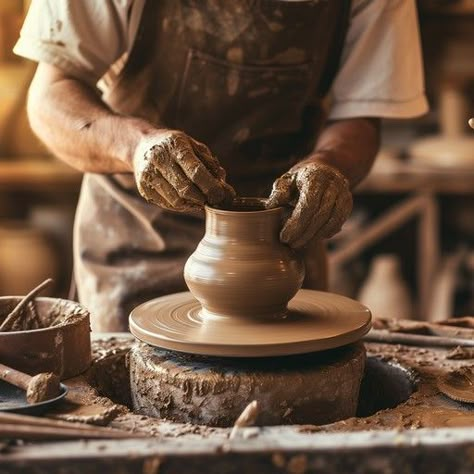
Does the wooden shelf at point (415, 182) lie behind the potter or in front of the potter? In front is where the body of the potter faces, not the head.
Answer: behind

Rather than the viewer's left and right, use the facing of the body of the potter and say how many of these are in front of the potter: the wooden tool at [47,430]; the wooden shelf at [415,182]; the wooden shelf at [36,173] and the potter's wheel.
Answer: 2

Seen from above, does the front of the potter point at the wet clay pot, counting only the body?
yes

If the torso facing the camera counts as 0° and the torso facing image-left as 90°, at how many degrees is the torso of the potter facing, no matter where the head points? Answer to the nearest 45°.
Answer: approximately 0°

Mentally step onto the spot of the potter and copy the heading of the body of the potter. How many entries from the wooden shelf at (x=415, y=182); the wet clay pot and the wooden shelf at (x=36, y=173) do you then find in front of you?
1

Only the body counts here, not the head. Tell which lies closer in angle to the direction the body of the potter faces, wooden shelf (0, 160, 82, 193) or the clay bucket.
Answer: the clay bucket

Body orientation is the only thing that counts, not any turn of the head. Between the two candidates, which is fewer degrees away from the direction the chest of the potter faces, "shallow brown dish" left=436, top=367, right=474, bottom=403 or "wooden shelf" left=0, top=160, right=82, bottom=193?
the shallow brown dish

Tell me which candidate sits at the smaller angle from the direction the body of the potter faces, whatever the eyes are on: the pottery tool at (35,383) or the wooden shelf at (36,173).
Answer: the pottery tool

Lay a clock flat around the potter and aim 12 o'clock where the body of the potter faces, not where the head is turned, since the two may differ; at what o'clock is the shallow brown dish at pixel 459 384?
The shallow brown dish is roughly at 11 o'clock from the potter.
